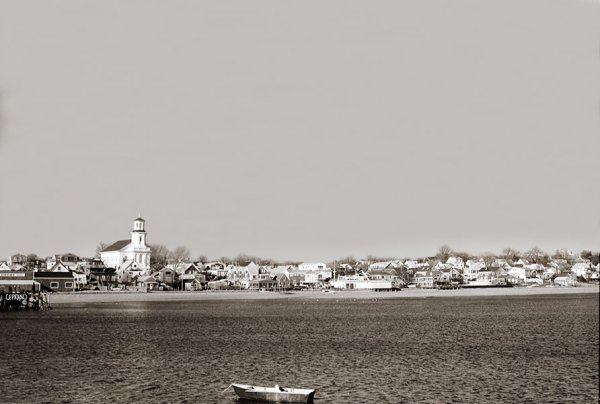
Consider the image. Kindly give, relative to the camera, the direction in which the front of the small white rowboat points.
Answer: facing to the left of the viewer
